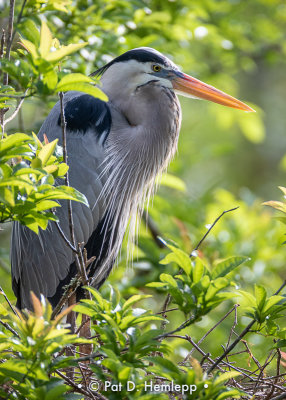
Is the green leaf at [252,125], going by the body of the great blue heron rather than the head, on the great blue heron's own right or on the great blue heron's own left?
on the great blue heron's own left

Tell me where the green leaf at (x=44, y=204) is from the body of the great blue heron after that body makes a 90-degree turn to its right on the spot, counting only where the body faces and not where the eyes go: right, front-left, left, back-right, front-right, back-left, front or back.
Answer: front

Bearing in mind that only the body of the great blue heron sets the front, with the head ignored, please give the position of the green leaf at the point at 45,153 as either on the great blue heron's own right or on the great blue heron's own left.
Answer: on the great blue heron's own right

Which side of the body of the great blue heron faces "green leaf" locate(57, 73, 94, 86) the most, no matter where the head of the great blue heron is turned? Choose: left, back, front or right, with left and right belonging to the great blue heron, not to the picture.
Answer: right

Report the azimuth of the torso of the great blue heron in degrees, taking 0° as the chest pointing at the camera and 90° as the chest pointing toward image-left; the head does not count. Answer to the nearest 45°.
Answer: approximately 270°
